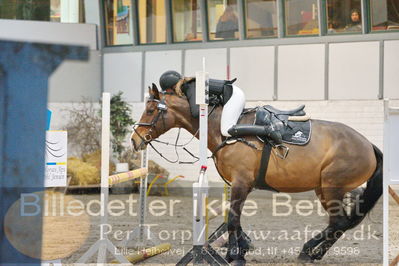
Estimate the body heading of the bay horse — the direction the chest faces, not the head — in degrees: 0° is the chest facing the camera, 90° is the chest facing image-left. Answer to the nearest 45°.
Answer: approximately 90°

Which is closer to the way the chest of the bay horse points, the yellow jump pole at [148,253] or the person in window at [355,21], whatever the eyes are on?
the yellow jump pole
